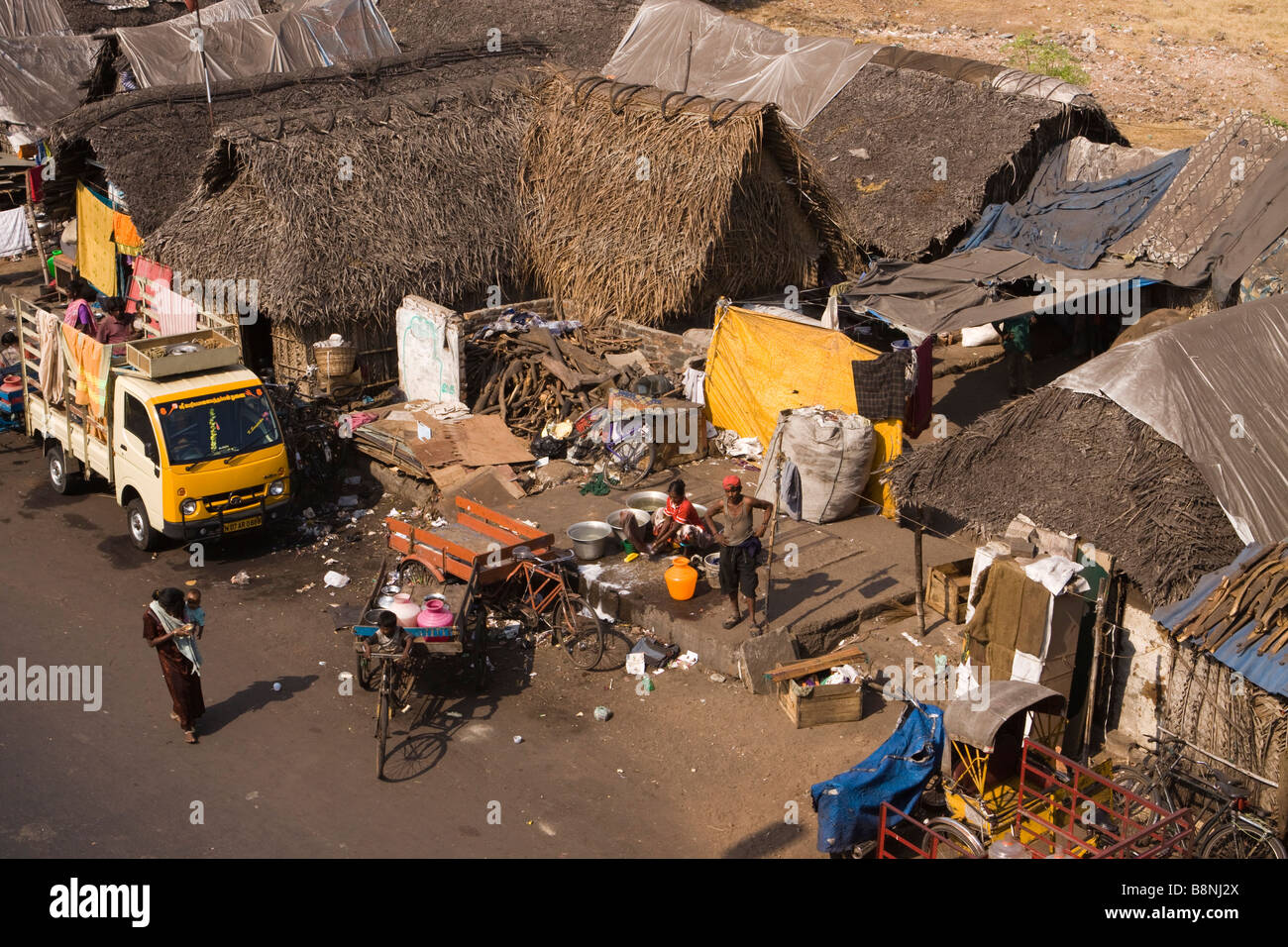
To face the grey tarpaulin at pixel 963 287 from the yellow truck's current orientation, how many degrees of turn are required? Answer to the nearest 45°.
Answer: approximately 45° to its left

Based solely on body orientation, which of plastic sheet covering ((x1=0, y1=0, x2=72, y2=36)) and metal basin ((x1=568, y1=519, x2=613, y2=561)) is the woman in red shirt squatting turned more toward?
the metal basin

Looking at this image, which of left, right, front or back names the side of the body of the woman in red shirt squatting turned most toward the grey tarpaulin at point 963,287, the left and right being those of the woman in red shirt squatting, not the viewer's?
back

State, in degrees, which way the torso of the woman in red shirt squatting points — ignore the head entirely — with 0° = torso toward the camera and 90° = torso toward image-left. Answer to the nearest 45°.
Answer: approximately 45°

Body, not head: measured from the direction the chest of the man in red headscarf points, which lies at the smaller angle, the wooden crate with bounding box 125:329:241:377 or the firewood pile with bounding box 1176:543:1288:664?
the firewood pile

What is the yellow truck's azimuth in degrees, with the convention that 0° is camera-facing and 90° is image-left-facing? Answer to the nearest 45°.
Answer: approximately 315°

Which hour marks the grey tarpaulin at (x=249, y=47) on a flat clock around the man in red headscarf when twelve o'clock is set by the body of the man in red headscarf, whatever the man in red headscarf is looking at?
The grey tarpaulin is roughly at 5 o'clock from the man in red headscarf.

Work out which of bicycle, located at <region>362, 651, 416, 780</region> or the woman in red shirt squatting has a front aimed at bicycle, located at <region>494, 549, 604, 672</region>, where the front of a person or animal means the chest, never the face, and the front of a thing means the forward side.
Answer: the woman in red shirt squatting

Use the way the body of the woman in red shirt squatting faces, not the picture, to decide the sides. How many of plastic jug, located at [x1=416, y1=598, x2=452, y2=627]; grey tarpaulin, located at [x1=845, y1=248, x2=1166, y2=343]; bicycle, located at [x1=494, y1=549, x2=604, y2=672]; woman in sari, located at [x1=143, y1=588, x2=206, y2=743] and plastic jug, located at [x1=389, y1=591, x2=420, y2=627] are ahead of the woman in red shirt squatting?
4
